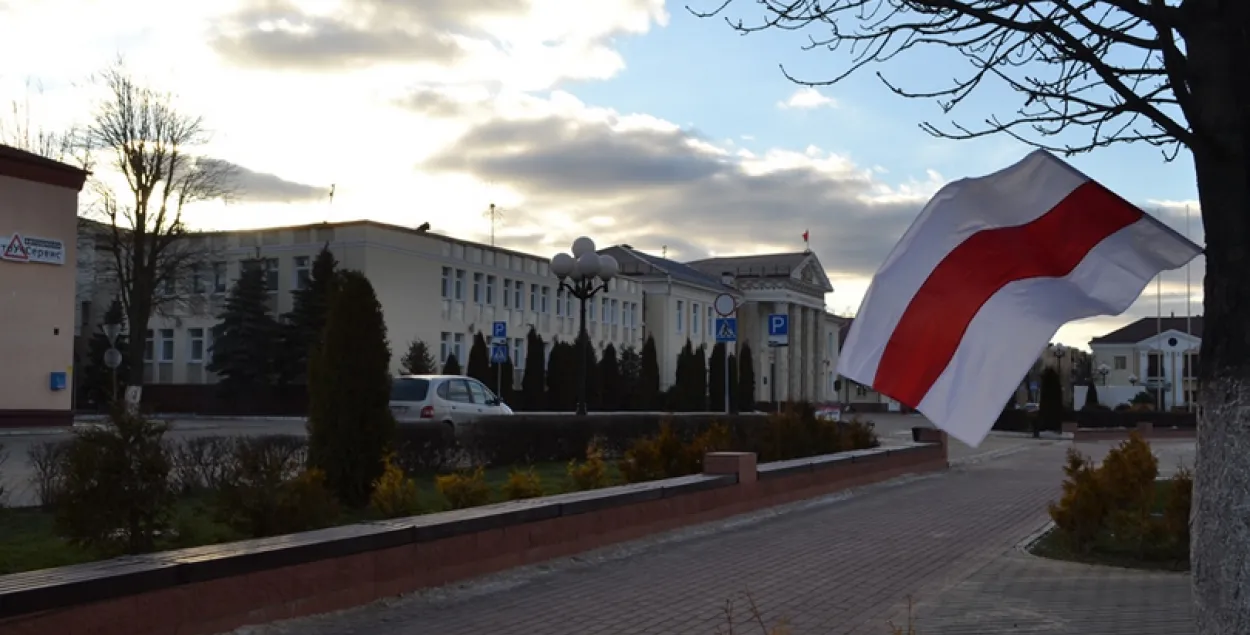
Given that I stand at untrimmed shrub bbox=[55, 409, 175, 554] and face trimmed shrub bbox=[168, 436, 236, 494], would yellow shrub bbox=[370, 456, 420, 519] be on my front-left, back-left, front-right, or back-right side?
front-right

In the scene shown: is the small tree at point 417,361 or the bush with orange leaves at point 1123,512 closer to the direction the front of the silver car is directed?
the small tree

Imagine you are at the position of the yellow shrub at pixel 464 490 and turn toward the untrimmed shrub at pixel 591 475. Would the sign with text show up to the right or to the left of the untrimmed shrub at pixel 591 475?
left

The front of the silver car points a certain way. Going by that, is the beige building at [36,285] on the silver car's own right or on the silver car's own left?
on the silver car's own left
